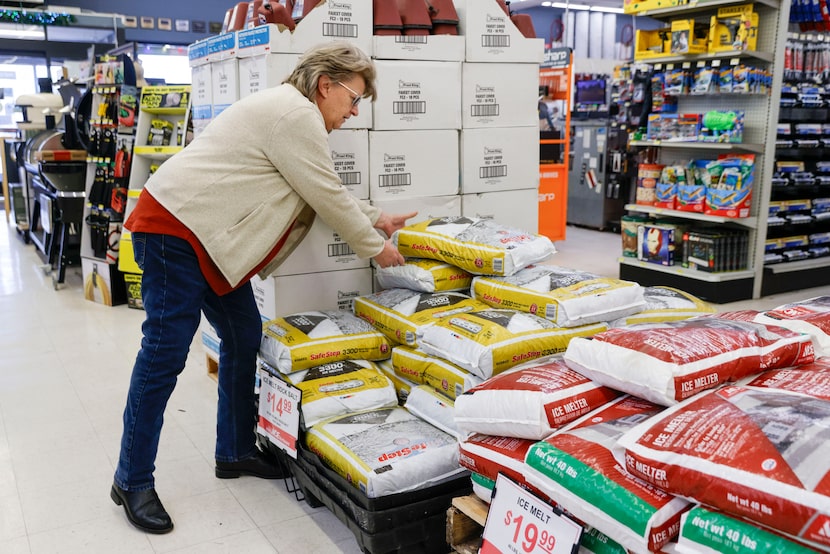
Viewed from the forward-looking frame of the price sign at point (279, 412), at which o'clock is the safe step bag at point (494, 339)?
The safe step bag is roughly at 8 o'clock from the price sign.

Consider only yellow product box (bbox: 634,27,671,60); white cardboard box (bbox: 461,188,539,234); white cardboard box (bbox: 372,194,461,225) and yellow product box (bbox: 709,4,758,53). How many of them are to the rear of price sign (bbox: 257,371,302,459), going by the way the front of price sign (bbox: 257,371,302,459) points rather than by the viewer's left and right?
4

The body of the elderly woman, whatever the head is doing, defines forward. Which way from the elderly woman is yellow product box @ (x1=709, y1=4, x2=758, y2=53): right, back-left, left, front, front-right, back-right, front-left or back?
front-left

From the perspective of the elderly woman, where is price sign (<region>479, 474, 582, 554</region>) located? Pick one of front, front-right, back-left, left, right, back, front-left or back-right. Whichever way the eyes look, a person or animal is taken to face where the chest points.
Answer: front-right

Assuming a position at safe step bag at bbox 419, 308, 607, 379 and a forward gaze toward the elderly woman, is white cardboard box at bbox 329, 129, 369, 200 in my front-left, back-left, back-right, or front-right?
front-right

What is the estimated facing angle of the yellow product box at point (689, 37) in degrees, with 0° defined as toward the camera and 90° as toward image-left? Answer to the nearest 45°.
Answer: approximately 45°

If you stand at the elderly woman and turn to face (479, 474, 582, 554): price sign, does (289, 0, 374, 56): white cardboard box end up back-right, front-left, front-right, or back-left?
back-left

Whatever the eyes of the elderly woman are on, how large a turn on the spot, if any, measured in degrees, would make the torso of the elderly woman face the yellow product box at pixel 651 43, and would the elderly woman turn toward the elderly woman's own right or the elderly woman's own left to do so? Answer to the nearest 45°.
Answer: approximately 45° to the elderly woman's own left

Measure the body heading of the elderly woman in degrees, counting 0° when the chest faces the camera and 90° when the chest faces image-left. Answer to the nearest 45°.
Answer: approximately 270°

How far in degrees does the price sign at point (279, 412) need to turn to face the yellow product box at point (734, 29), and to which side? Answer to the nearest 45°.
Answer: approximately 180°

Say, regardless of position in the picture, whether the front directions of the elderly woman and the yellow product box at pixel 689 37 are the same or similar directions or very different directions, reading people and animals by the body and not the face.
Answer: very different directions

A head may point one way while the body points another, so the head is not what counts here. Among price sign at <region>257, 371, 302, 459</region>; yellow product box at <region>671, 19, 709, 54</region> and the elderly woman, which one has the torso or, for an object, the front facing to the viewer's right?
the elderly woman

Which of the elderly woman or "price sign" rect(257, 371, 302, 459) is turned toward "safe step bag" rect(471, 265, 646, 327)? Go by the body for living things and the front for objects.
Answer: the elderly woman

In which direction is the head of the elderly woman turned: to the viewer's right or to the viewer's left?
to the viewer's right

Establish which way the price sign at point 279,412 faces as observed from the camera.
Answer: facing the viewer and to the left of the viewer

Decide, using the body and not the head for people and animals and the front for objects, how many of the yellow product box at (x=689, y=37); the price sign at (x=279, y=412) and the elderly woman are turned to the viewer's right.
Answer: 1

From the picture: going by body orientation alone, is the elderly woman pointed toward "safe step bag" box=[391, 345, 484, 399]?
yes
